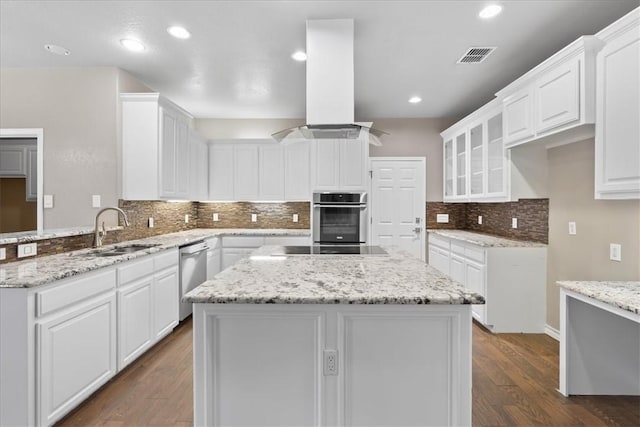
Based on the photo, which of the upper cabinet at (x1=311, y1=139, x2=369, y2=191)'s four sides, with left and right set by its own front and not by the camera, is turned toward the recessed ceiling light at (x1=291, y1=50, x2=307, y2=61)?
front

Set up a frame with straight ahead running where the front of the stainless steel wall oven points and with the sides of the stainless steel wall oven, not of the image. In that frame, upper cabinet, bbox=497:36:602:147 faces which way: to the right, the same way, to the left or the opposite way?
to the right

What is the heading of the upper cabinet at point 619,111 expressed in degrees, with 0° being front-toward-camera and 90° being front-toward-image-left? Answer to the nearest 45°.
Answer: approximately 45°

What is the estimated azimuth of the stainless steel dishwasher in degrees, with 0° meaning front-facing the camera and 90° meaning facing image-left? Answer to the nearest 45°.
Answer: approximately 315°

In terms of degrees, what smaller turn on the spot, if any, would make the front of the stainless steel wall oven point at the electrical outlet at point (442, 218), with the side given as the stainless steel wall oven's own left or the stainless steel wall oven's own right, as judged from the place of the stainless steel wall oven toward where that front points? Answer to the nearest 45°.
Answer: approximately 135° to the stainless steel wall oven's own left

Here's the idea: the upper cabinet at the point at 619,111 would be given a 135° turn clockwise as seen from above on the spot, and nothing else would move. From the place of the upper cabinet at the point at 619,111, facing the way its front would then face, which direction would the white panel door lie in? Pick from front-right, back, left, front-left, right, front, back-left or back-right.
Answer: front-left

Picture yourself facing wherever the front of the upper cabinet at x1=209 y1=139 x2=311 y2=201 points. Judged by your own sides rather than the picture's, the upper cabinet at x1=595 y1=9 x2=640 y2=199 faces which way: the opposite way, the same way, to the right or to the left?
to the right

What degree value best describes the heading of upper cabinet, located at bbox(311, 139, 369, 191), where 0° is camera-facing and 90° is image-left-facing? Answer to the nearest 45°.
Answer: approximately 0°

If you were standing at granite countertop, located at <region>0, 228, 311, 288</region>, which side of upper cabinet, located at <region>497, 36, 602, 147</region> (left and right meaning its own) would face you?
front

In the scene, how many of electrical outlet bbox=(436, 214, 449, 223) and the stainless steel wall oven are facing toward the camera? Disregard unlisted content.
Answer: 2

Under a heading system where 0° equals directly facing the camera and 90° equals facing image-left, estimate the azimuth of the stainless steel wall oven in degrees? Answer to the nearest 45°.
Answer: approximately 0°
